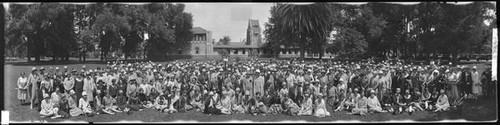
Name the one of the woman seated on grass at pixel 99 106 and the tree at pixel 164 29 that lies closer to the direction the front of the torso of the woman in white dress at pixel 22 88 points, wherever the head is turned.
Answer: the woman seated on grass

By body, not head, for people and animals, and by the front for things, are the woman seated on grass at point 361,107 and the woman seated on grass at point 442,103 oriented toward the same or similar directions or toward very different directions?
same or similar directions

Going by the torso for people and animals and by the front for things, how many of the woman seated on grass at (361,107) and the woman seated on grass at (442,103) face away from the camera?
0

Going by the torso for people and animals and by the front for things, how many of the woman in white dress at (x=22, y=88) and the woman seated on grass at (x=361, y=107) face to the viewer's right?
0

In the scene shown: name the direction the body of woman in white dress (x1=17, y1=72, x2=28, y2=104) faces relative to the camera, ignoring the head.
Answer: toward the camera

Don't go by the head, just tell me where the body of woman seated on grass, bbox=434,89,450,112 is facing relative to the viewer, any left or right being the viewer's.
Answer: facing the viewer and to the left of the viewer

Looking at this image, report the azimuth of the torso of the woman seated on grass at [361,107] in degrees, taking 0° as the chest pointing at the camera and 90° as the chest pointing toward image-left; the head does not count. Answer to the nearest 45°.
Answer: approximately 45°
